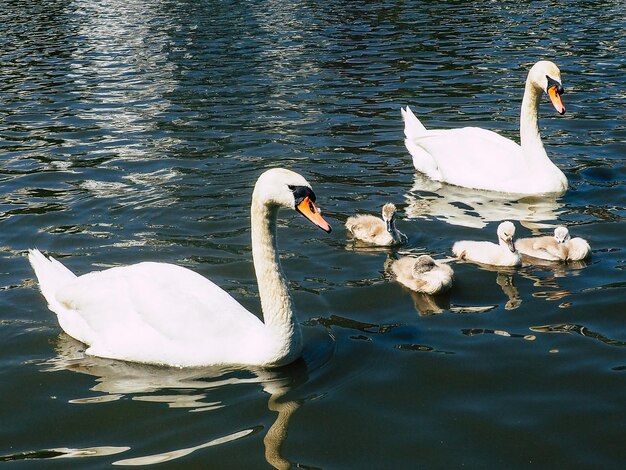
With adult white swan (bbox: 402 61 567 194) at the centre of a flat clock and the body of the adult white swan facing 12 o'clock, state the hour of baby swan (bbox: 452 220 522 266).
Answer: The baby swan is roughly at 3 o'clock from the adult white swan.

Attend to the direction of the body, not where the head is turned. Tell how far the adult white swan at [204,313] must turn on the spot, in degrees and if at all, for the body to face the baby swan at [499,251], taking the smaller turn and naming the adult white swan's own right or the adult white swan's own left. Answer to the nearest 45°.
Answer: approximately 45° to the adult white swan's own left

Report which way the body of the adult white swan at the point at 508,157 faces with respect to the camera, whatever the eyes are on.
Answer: to the viewer's right

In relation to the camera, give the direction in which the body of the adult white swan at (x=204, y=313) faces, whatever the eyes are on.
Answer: to the viewer's right
